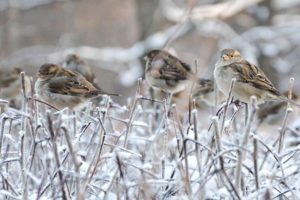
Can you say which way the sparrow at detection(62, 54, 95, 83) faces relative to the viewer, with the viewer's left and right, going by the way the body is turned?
facing to the left of the viewer

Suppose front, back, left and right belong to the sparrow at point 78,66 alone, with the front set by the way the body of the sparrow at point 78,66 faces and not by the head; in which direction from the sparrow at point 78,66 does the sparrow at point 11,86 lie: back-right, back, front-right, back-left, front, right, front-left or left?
front
